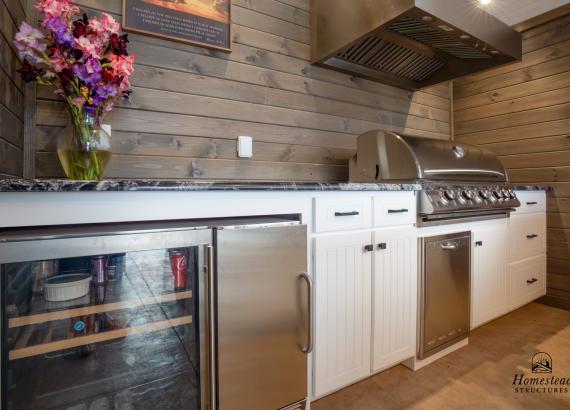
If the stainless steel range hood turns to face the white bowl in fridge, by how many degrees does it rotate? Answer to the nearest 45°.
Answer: approximately 90° to its right

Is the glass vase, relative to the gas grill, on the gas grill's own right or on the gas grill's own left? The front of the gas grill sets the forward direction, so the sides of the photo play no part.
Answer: on the gas grill's own right

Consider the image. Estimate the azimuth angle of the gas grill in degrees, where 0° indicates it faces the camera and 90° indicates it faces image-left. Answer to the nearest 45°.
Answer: approximately 315°

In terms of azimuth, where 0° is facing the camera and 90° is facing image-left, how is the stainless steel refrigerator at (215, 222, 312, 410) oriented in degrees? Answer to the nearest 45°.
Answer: approximately 315°

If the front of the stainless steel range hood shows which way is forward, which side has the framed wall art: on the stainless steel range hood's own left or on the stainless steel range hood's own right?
on the stainless steel range hood's own right

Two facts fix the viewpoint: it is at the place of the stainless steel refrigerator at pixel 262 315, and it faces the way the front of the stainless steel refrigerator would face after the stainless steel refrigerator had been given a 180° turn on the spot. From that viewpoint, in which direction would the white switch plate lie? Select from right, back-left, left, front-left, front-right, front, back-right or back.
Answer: front-right
